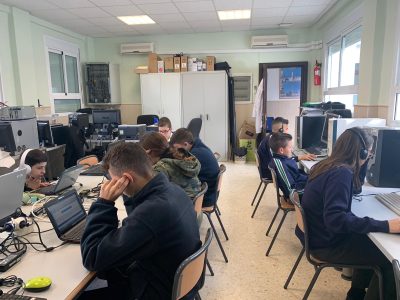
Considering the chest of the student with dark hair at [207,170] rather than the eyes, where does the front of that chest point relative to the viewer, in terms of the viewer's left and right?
facing to the left of the viewer

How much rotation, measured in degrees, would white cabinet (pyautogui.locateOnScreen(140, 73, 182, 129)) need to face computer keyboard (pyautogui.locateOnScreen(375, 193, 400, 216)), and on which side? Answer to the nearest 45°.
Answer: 0° — it already faces it

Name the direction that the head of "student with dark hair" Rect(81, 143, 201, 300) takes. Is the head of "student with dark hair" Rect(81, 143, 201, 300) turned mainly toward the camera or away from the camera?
away from the camera

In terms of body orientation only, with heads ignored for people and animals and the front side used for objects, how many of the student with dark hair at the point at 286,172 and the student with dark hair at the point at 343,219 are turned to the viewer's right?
2

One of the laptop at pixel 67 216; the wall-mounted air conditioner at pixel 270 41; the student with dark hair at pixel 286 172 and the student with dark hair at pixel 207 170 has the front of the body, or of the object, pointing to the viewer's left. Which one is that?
the student with dark hair at pixel 207 170

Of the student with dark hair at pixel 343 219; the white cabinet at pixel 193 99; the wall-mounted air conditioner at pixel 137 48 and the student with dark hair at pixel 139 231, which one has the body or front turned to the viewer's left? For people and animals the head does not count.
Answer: the student with dark hair at pixel 139 231

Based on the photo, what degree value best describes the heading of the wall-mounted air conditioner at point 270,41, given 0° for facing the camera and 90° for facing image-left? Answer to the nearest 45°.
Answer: approximately 0°

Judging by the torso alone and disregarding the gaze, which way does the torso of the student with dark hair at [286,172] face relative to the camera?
to the viewer's right
